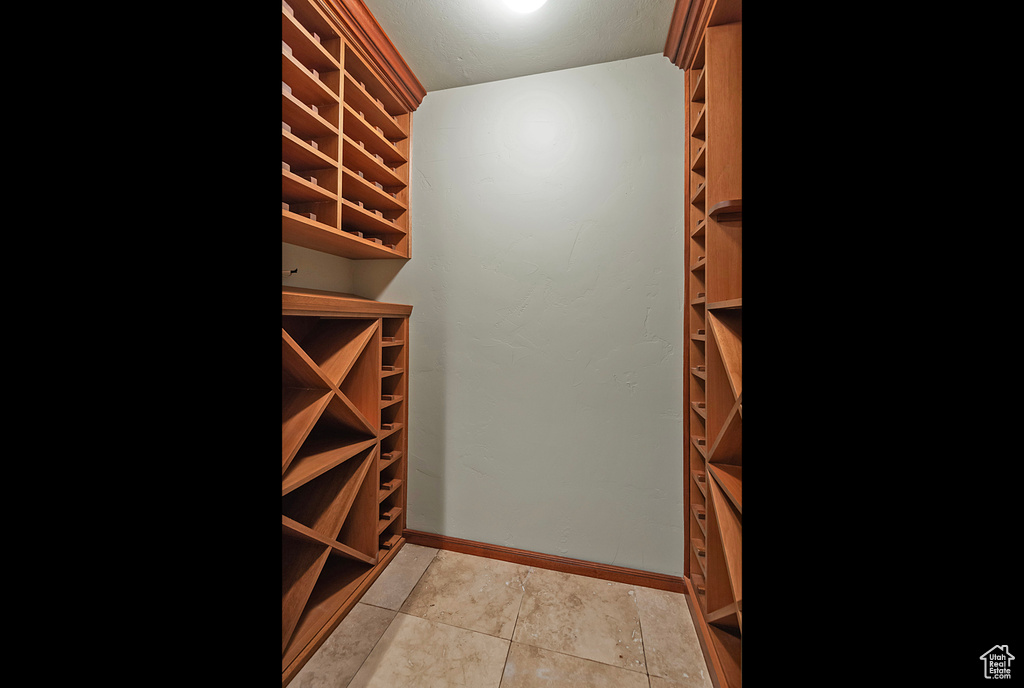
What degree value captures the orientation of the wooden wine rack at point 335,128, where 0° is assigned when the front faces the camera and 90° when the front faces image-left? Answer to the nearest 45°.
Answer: approximately 315°

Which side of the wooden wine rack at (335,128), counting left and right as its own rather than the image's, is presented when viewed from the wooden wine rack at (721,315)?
front
